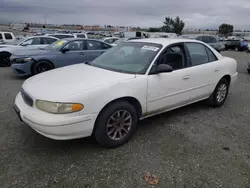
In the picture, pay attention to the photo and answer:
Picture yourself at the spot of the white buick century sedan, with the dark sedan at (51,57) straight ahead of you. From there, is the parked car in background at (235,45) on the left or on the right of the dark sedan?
right

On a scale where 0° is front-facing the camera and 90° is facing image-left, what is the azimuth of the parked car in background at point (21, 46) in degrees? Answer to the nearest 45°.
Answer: approximately 45°

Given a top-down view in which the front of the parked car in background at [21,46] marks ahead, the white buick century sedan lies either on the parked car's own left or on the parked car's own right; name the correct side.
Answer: on the parked car's own left
